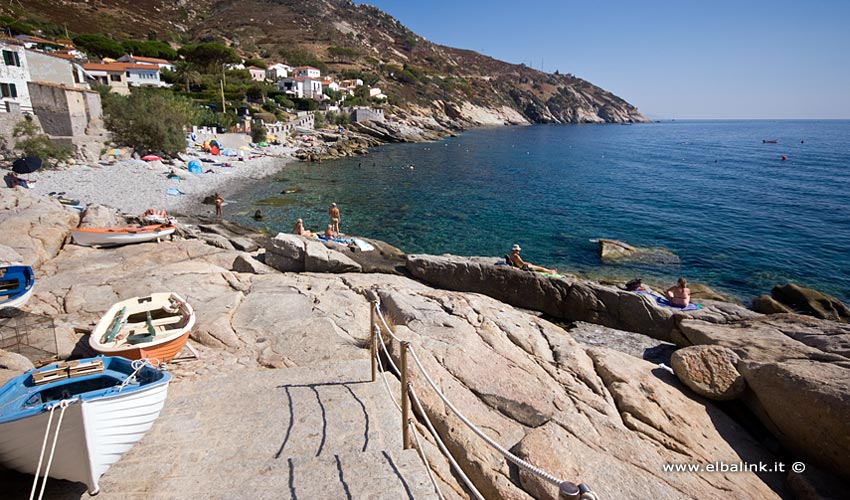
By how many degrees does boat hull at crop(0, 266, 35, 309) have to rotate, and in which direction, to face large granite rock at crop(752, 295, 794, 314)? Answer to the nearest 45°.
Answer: approximately 45° to its right

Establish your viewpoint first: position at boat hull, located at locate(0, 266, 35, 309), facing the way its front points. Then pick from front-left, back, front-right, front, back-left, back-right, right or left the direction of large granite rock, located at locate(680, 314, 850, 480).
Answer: front-right

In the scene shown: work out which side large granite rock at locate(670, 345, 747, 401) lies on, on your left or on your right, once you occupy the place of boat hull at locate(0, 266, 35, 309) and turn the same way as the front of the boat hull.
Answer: on your right

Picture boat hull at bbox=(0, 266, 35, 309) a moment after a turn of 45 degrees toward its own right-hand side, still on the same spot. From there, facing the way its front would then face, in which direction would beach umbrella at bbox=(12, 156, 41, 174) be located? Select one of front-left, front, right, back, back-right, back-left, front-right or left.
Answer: back-left

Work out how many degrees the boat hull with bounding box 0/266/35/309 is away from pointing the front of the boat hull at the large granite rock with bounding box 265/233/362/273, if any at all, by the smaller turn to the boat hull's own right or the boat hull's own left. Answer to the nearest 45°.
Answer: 0° — it already faces it

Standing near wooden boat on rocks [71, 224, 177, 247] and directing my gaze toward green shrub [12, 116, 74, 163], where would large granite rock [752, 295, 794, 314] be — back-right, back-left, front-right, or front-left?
back-right

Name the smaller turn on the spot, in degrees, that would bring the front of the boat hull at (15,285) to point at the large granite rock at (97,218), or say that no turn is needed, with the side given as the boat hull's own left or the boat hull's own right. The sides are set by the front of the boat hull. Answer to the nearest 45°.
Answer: approximately 90° to the boat hull's own left

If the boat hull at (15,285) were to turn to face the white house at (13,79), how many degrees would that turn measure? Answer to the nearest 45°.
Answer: approximately 90° to its left

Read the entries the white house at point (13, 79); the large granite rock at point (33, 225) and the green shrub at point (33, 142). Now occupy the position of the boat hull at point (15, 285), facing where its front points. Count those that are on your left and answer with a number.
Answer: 3

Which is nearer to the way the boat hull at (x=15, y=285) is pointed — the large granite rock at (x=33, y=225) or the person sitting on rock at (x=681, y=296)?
the person sitting on rock

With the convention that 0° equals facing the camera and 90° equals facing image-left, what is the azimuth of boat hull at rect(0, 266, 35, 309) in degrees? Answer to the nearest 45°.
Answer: approximately 270°

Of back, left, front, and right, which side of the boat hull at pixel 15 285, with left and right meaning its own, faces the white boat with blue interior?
right

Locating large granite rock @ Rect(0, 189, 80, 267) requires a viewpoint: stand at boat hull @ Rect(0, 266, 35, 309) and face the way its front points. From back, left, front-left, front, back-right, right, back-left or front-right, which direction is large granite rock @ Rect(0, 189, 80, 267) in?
left

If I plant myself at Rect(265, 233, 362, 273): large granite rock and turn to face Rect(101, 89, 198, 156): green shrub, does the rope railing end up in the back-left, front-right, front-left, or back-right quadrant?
back-left

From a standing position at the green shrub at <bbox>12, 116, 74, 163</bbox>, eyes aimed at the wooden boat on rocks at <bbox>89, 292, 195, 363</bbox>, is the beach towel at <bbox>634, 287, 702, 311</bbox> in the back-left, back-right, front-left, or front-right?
front-left

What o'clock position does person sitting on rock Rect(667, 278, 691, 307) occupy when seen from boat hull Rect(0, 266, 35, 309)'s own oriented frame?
The person sitting on rock is roughly at 1 o'clock from the boat hull.

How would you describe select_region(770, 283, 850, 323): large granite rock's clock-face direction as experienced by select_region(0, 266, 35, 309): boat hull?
The large granite rock is roughly at 1 o'clock from the boat hull.
